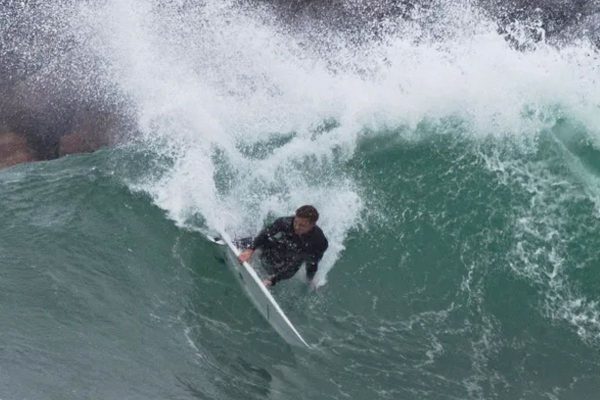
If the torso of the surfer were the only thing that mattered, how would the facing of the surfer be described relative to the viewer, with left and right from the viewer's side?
facing the viewer and to the left of the viewer

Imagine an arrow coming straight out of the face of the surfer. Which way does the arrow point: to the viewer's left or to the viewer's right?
to the viewer's left

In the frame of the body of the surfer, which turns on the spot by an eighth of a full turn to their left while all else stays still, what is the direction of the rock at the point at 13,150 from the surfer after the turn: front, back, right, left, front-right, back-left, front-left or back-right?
back-right
